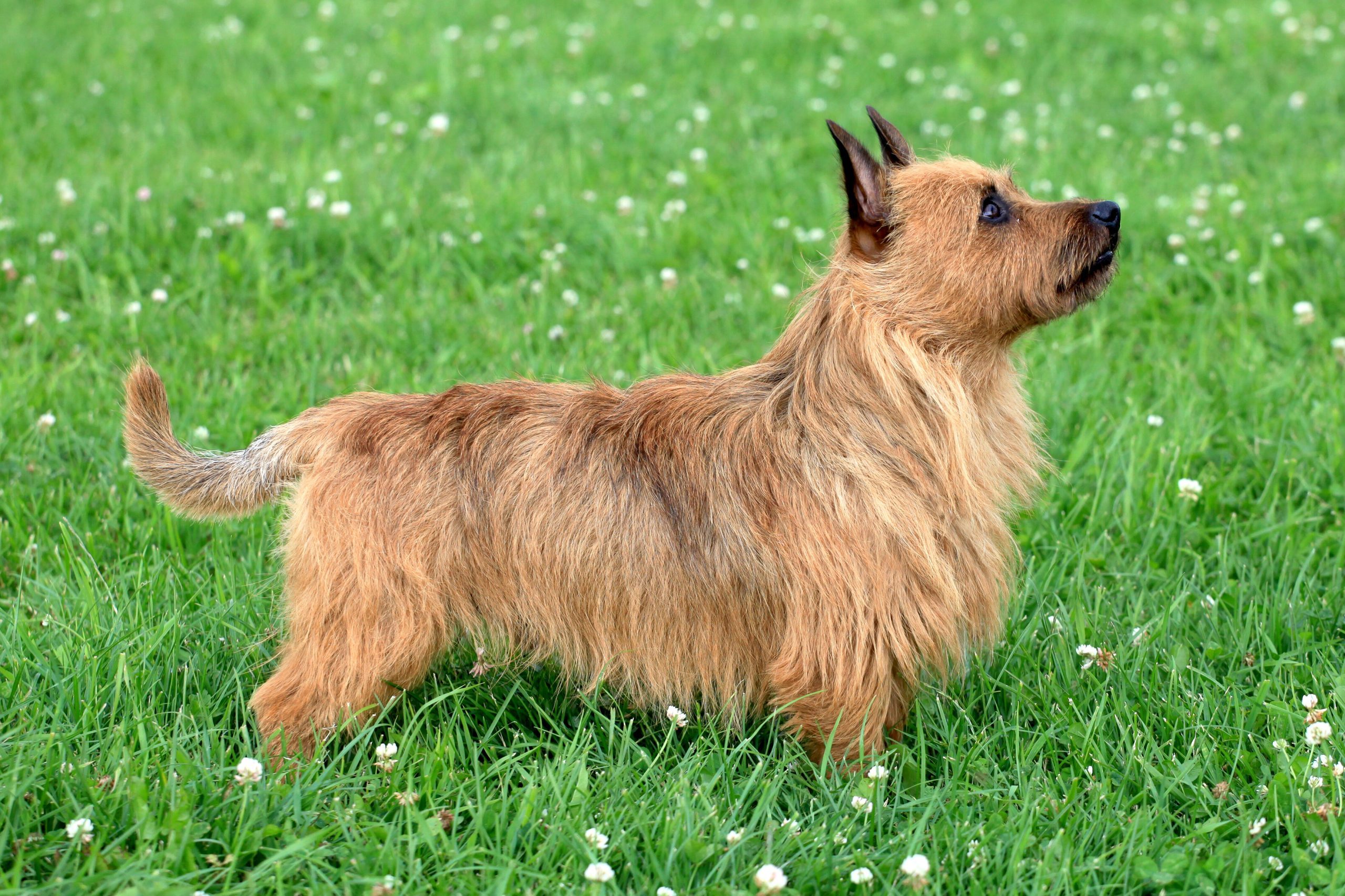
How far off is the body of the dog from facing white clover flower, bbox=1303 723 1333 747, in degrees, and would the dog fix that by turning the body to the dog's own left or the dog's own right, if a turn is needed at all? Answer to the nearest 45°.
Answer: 0° — it already faces it

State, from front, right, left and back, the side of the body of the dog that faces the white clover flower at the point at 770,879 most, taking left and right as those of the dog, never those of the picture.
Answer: right

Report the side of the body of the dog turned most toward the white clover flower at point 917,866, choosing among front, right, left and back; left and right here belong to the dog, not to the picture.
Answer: right

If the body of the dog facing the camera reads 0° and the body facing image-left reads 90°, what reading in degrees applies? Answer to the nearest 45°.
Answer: approximately 270°

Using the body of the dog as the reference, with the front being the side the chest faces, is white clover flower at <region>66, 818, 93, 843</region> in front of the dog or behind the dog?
behind
